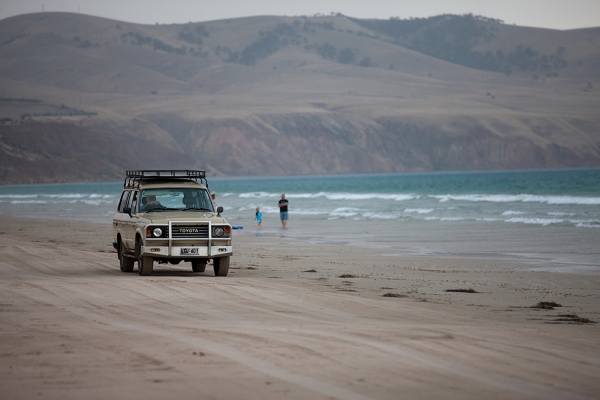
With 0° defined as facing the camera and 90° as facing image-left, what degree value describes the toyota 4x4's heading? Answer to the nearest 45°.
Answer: approximately 0°
